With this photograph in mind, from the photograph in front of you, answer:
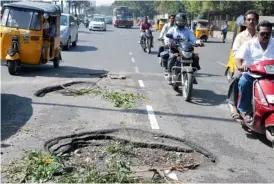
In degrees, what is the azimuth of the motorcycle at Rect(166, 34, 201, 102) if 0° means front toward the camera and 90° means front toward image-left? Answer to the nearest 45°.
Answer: approximately 0°

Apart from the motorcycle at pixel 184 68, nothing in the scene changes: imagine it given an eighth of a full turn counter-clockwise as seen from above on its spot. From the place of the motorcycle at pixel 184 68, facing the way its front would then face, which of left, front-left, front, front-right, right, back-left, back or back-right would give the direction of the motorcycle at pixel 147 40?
back-left

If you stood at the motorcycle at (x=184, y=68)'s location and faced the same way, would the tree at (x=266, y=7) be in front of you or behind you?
behind

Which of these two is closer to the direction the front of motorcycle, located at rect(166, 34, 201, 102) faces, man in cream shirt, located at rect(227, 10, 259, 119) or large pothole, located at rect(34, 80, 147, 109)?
the man in cream shirt

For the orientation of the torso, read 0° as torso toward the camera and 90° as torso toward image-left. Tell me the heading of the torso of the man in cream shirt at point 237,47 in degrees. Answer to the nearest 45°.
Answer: approximately 315°

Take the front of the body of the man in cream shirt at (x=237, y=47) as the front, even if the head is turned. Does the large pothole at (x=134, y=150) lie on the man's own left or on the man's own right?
on the man's own right
